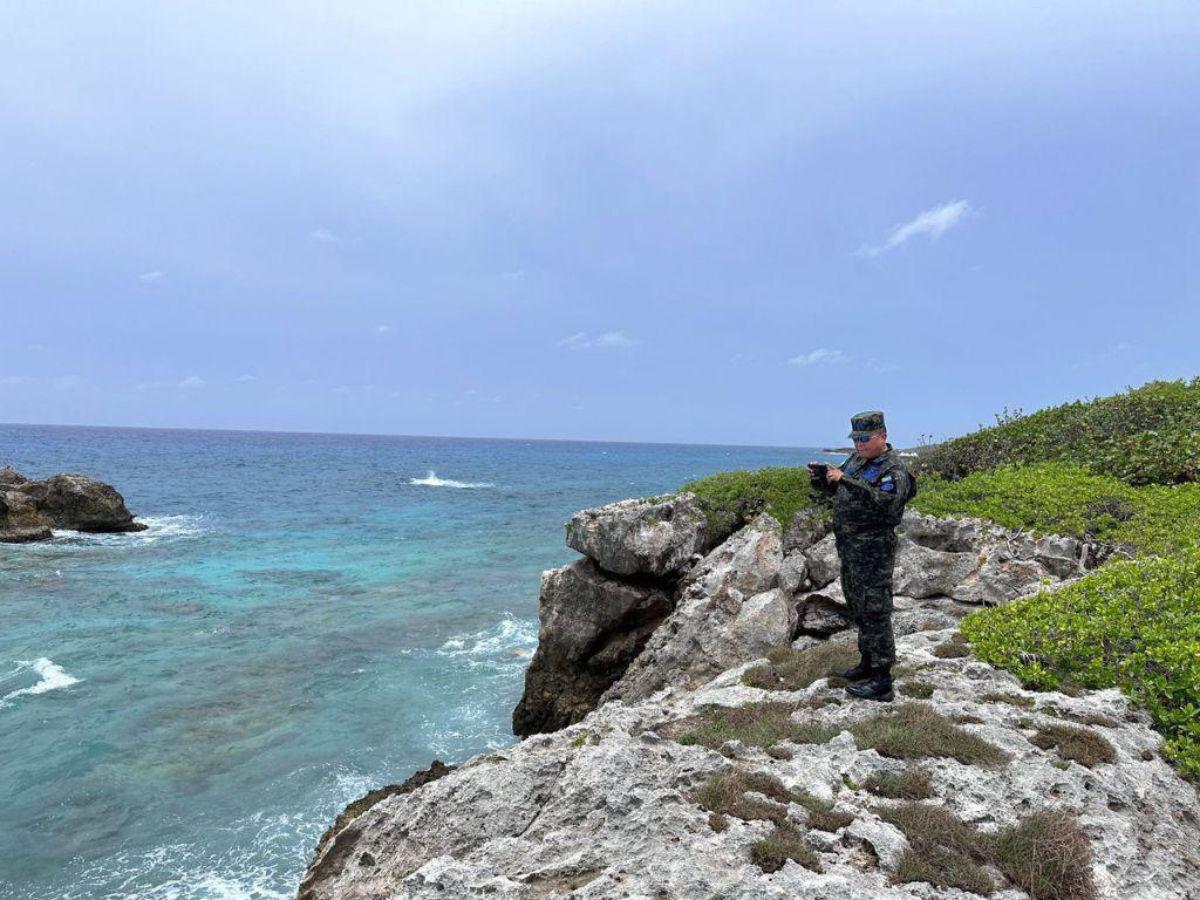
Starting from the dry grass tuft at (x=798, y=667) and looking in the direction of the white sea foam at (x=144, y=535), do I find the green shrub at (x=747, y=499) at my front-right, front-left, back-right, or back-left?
front-right

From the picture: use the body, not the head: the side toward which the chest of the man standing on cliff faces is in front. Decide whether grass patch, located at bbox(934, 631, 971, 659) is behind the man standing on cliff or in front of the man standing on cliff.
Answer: behind

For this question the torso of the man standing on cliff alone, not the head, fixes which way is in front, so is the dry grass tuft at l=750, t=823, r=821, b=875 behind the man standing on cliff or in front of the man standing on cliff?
in front

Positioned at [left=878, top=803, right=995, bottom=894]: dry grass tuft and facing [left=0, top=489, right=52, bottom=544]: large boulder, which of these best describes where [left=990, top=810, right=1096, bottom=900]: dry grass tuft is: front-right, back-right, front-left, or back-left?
back-right

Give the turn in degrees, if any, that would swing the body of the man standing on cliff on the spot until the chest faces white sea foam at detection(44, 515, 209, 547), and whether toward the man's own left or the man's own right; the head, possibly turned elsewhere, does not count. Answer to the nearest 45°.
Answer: approximately 90° to the man's own right

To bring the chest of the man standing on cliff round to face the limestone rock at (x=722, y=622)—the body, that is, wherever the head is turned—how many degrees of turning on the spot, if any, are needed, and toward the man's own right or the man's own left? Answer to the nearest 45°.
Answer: approximately 90° to the man's own right

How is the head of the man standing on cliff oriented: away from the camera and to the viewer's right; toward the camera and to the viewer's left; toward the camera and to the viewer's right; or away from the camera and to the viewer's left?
toward the camera and to the viewer's left

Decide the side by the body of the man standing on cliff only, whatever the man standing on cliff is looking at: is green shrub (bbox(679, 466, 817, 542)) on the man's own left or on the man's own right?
on the man's own right

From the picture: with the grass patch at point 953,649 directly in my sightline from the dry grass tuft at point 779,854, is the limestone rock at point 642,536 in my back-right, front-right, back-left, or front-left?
front-left

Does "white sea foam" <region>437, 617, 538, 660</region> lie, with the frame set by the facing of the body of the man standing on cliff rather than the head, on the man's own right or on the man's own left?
on the man's own right

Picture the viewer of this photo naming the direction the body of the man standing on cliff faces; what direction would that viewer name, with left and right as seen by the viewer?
facing the viewer and to the left of the viewer

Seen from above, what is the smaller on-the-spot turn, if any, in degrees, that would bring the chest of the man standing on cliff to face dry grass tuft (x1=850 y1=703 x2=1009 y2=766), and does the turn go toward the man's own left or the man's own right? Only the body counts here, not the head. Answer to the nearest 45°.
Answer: approximately 45° to the man's own left
